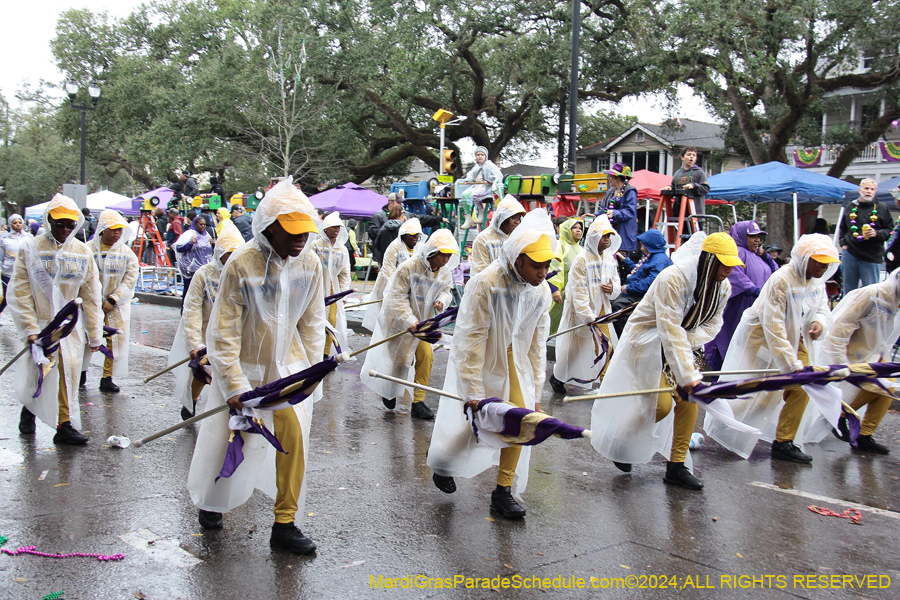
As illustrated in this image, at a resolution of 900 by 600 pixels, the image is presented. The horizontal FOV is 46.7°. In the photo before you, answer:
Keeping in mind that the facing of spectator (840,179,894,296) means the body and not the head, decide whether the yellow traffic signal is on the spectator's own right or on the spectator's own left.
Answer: on the spectator's own right

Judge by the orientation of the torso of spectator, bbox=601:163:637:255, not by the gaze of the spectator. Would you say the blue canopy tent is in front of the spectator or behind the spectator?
behind

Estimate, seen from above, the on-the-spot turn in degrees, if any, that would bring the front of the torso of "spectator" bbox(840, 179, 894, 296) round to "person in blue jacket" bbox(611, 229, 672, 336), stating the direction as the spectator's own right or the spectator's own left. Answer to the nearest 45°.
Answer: approximately 45° to the spectator's own right

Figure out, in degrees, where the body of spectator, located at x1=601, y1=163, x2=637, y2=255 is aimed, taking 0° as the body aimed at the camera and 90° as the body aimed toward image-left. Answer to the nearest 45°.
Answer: approximately 45°

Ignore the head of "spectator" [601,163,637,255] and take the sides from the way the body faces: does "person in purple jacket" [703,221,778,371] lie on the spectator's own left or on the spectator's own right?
on the spectator's own left

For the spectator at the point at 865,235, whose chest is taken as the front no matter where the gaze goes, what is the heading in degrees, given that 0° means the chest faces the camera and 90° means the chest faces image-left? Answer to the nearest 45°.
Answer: approximately 0°
